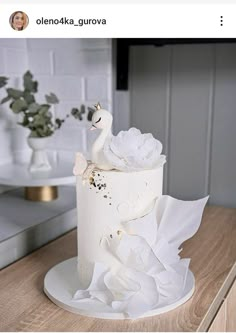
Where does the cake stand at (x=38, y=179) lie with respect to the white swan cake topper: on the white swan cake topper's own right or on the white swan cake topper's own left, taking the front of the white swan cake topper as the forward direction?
on the white swan cake topper's own right

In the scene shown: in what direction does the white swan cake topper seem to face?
to the viewer's left

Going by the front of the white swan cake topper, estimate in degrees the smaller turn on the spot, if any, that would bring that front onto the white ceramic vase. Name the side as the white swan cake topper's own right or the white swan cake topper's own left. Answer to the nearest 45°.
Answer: approximately 45° to the white swan cake topper's own right
